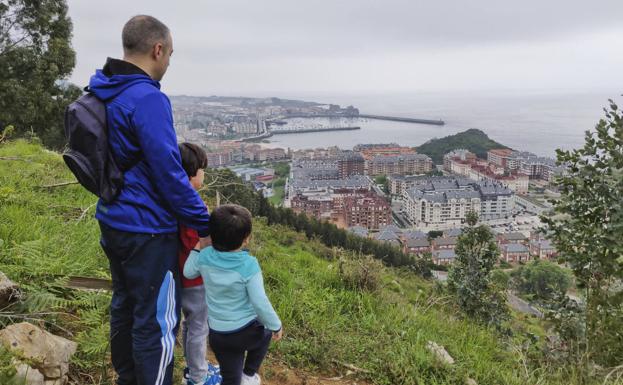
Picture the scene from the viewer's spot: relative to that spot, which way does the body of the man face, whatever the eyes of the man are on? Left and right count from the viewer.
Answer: facing away from the viewer and to the right of the viewer

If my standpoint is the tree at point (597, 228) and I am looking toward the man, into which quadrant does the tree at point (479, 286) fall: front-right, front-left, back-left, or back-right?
back-right

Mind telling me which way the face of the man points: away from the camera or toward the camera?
away from the camera

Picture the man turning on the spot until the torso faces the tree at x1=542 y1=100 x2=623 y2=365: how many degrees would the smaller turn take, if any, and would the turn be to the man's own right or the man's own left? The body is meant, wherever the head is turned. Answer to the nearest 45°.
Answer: approximately 45° to the man's own right

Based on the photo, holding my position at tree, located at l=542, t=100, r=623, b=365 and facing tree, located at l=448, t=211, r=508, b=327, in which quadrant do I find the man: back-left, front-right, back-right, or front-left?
back-left

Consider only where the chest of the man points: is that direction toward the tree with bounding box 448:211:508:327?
yes

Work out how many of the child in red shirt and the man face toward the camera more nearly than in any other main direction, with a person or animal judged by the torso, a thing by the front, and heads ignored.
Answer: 0

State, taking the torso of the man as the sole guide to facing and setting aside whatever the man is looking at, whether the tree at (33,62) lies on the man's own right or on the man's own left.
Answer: on the man's own left

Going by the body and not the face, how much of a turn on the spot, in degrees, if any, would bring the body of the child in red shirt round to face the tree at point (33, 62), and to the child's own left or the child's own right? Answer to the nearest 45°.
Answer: approximately 90° to the child's own left

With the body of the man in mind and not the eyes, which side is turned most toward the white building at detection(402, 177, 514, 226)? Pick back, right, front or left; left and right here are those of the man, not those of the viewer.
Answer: front
